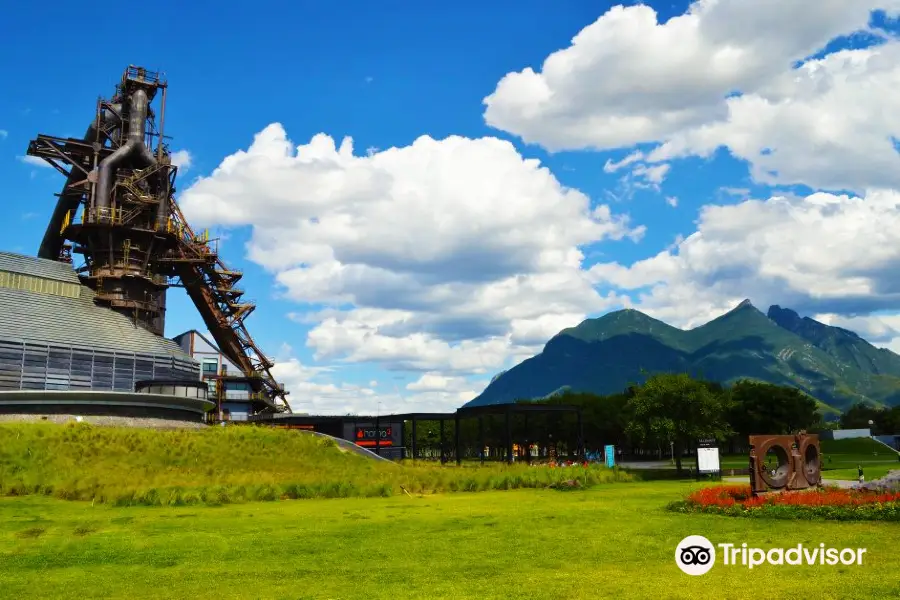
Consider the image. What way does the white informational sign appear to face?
toward the camera

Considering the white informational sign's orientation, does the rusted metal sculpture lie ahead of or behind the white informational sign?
ahead

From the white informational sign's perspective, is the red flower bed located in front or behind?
in front
